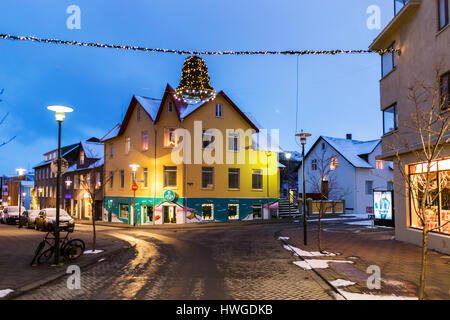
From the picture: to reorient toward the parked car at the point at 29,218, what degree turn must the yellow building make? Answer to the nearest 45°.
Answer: approximately 90° to its right

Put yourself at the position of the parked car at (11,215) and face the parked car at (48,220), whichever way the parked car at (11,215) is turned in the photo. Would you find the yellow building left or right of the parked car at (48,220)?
left

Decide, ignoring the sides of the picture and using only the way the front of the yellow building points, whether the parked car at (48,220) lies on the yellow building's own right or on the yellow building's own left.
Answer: on the yellow building's own right

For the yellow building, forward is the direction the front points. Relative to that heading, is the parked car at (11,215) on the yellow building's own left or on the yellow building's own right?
on the yellow building's own right

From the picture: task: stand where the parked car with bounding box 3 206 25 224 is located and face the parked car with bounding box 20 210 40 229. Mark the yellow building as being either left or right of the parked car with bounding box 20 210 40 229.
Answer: left

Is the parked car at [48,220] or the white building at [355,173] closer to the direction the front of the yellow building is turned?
the parked car

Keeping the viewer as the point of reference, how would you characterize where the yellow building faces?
facing the viewer

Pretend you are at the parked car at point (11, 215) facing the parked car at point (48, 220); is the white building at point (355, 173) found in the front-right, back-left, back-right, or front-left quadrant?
front-left

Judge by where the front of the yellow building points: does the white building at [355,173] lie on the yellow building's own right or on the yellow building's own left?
on the yellow building's own left
